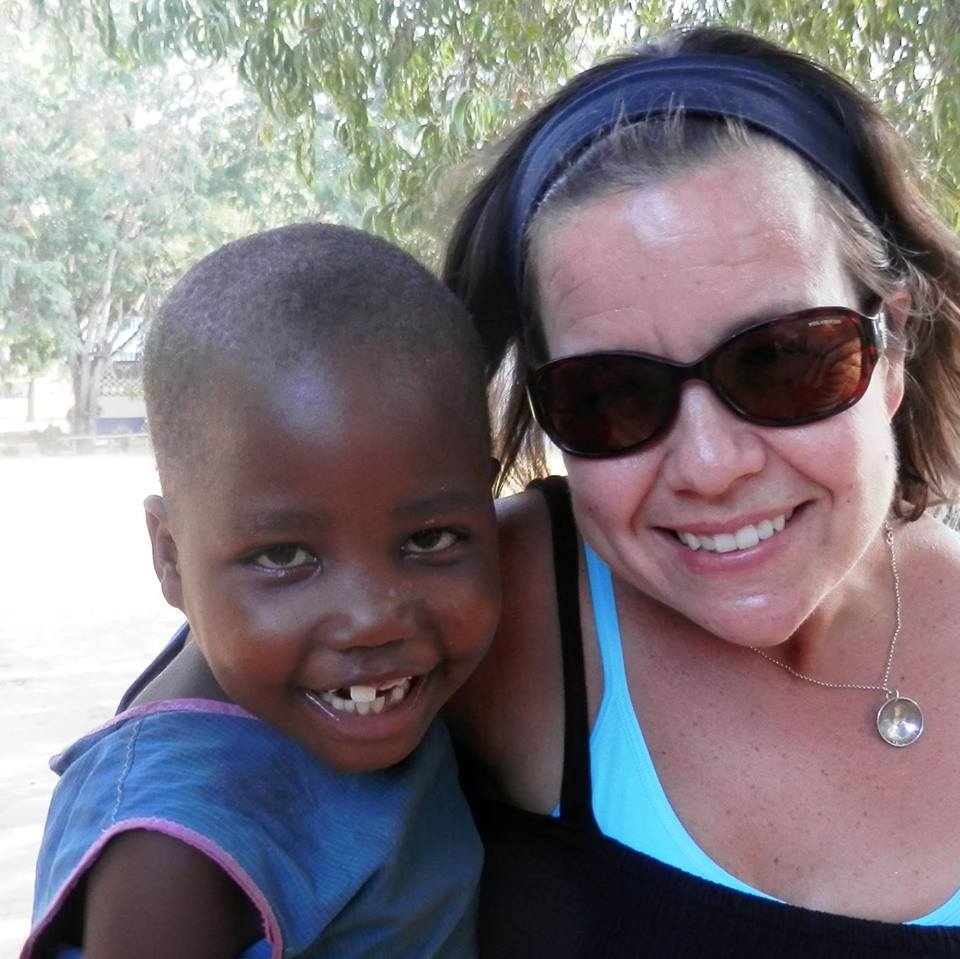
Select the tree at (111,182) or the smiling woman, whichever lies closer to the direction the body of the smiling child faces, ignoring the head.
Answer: the smiling woman

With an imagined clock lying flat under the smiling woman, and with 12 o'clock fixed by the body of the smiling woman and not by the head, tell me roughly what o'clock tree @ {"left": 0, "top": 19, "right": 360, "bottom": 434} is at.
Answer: The tree is roughly at 5 o'clock from the smiling woman.

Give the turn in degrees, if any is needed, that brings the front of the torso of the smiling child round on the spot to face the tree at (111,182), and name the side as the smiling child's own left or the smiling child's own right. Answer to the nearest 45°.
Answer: approximately 135° to the smiling child's own left

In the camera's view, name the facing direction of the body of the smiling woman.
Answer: toward the camera

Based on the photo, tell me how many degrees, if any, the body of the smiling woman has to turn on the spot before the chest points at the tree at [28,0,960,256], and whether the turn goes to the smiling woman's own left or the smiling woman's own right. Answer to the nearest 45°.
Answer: approximately 180°

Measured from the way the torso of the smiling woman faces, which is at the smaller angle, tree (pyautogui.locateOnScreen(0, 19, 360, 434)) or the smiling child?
the smiling child

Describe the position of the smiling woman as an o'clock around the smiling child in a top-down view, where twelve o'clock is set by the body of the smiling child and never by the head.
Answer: The smiling woman is roughly at 10 o'clock from the smiling child.

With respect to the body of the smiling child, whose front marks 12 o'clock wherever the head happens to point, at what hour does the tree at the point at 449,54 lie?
The tree is roughly at 8 o'clock from the smiling child.

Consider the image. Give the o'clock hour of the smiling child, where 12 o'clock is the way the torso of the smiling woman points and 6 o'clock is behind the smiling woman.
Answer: The smiling child is roughly at 2 o'clock from the smiling woman.
